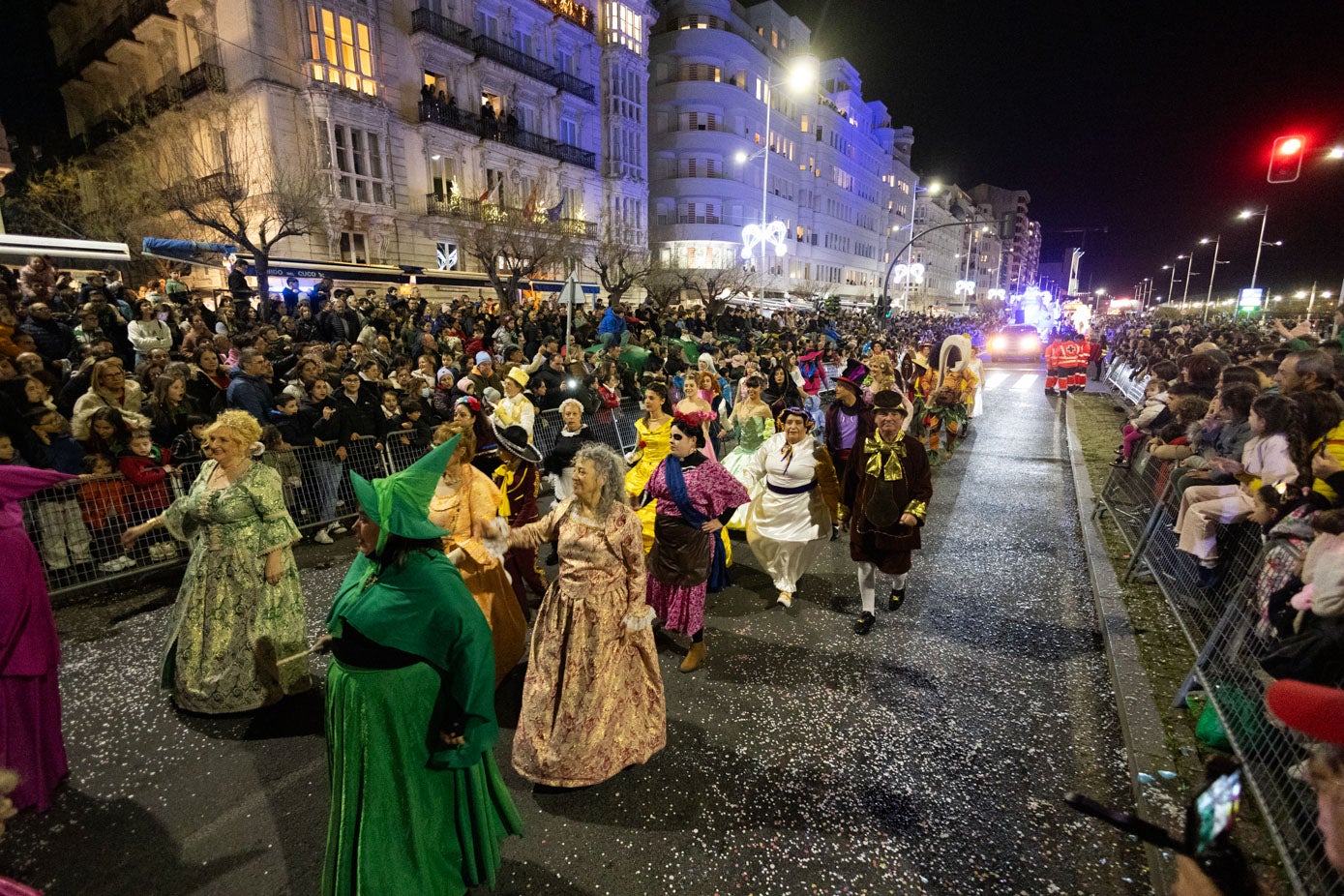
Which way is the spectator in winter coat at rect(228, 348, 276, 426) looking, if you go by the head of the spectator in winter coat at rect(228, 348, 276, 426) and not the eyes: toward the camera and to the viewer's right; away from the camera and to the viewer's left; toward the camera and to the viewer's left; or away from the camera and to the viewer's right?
toward the camera and to the viewer's right

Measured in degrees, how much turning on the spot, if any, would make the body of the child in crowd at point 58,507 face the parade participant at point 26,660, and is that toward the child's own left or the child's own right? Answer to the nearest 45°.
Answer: approximately 45° to the child's own right

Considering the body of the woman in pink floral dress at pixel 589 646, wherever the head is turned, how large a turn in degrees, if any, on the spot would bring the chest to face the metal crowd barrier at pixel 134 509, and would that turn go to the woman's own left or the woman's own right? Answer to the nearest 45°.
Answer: approximately 90° to the woman's own right

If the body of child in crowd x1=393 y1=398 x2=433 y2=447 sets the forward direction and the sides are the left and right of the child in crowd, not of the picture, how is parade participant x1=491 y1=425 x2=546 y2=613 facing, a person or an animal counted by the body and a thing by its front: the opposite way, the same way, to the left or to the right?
to the right

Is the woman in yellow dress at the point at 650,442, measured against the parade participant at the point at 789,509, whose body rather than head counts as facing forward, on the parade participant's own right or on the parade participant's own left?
on the parade participant's own right

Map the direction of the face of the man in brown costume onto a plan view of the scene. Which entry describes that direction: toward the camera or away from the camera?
toward the camera

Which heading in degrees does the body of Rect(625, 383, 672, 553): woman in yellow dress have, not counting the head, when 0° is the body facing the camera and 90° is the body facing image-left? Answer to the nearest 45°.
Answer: approximately 45°

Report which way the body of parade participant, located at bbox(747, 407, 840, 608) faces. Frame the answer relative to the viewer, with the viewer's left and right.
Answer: facing the viewer

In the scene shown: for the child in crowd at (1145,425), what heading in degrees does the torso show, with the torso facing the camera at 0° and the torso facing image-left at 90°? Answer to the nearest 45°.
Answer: approximately 90°

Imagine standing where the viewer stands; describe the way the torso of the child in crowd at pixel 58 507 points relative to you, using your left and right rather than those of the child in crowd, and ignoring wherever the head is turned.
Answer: facing the viewer and to the right of the viewer

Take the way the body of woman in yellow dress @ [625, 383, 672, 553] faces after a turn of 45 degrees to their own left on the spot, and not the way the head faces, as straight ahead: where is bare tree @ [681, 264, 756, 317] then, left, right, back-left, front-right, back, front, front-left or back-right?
back

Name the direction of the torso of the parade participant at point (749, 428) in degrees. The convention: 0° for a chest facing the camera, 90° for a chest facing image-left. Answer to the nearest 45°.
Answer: approximately 0°

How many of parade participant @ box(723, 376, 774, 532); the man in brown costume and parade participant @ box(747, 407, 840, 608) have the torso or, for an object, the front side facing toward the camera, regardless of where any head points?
3

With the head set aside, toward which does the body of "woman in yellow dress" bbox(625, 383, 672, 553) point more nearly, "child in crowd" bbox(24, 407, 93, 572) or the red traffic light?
the child in crowd

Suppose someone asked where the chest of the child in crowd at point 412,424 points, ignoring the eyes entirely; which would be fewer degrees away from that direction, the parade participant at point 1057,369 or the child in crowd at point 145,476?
the parade participant

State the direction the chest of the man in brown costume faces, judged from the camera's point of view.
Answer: toward the camera

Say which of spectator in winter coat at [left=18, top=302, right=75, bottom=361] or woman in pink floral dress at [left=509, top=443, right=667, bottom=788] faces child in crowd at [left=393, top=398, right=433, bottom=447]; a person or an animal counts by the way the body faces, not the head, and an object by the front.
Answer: the spectator in winter coat

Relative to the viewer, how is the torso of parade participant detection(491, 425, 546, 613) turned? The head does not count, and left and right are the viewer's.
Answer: facing the viewer and to the left of the viewer
